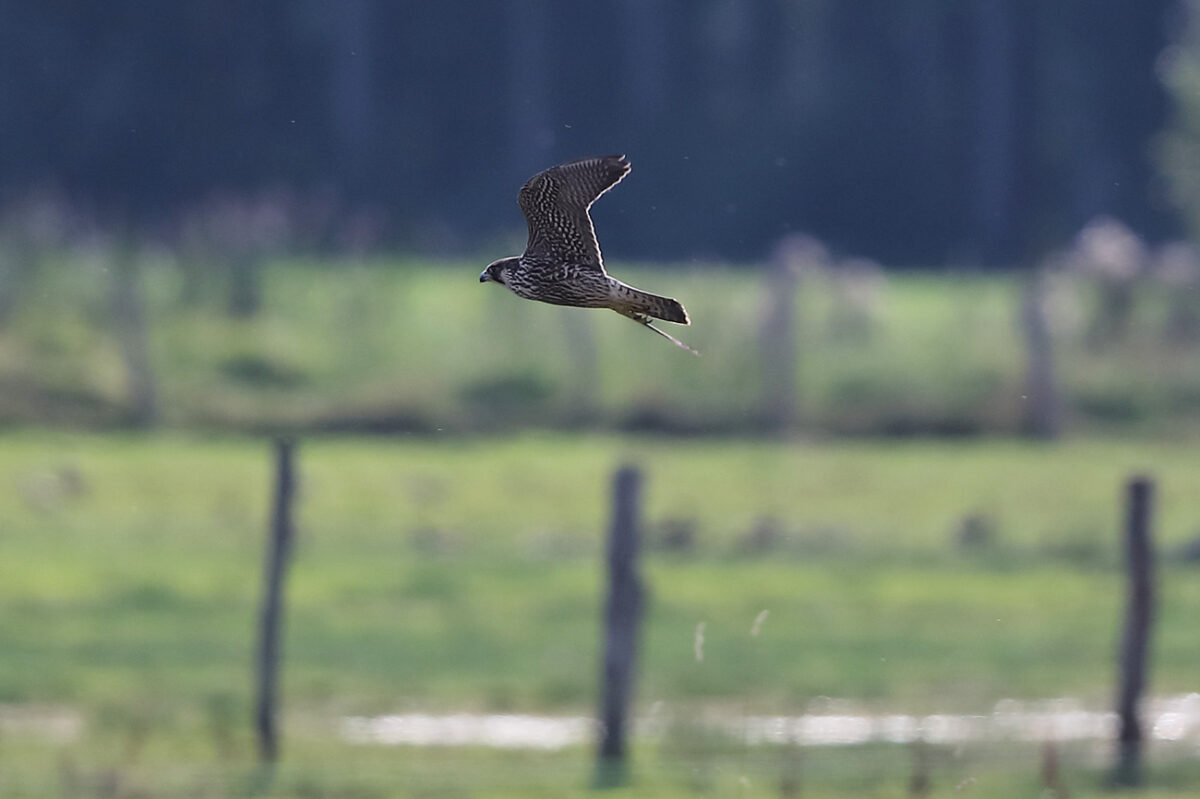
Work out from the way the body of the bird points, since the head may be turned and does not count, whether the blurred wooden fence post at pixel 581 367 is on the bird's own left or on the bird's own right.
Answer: on the bird's own right

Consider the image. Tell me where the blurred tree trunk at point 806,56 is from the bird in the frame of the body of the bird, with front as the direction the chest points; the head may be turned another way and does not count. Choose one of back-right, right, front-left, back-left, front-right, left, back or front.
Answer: right

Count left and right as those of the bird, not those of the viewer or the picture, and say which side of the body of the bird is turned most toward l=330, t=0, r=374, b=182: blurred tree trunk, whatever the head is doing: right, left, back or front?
right

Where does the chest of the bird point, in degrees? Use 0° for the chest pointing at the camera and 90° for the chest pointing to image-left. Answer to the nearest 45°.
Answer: approximately 90°

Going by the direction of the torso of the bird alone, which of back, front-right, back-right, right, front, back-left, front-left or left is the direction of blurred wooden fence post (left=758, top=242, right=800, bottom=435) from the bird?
right

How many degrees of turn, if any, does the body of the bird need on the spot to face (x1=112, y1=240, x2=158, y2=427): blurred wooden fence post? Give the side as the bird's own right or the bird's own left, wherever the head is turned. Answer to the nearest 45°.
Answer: approximately 90° to the bird's own right
